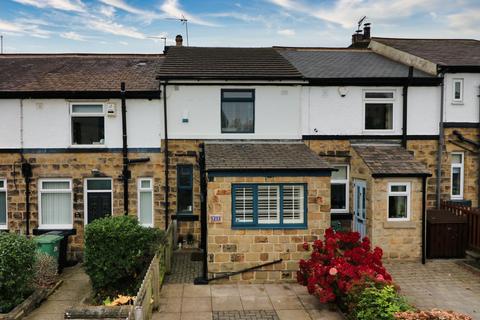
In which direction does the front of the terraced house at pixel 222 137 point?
toward the camera

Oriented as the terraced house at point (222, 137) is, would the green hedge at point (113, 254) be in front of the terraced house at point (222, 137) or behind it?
in front

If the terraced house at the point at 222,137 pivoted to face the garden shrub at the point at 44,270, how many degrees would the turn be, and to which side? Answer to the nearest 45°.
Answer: approximately 45° to its right

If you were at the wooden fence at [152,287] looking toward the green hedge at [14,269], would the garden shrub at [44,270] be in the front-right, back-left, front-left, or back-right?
front-right

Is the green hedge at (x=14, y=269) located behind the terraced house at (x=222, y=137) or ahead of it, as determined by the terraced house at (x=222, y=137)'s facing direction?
ahead
